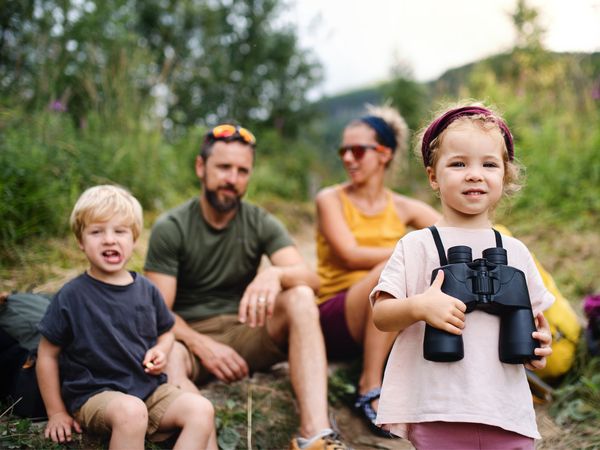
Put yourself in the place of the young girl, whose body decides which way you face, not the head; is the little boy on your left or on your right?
on your right

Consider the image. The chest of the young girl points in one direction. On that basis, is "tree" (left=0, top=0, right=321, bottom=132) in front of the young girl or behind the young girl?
behind

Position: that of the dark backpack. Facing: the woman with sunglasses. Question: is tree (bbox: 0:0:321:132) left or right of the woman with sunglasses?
left

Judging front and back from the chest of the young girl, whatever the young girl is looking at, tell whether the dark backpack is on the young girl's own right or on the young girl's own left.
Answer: on the young girl's own right

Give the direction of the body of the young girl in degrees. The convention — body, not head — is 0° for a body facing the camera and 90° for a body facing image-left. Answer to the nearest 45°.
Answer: approximately 0°
